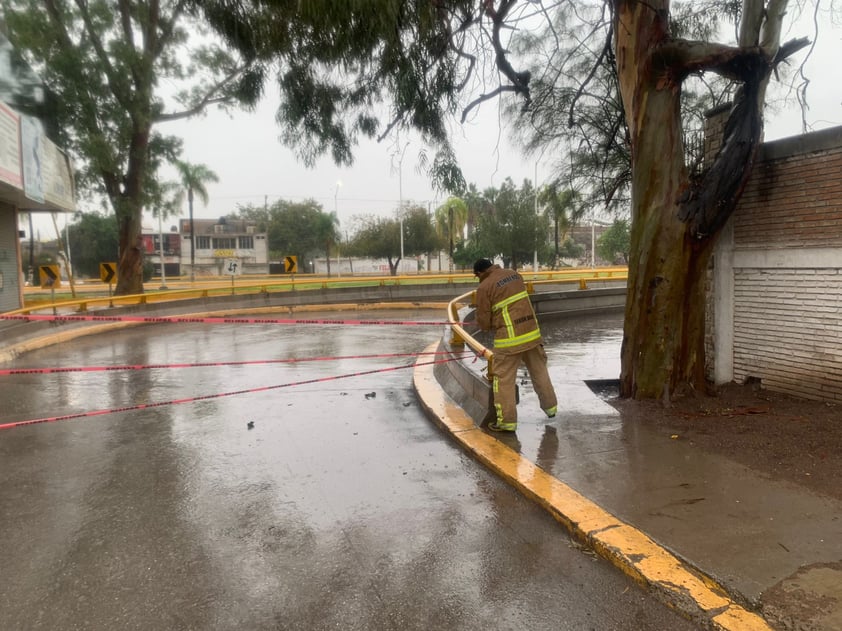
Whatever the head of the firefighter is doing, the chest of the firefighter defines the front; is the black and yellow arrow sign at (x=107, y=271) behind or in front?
in front

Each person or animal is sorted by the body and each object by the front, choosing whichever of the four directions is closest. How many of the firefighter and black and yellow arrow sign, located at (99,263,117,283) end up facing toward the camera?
1

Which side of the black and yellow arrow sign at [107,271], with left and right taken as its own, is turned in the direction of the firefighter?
front

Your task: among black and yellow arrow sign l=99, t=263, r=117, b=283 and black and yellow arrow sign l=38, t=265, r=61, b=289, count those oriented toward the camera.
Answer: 2

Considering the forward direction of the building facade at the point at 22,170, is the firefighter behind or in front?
in front

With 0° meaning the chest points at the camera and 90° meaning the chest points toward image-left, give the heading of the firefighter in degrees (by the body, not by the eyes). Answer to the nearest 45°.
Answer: approximately 135°

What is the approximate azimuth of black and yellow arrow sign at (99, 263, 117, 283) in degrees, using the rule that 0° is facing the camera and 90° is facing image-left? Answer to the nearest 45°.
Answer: approximately 0°

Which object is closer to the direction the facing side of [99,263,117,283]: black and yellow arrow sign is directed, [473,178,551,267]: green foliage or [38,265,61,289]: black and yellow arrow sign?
the black and yellow arrow sign

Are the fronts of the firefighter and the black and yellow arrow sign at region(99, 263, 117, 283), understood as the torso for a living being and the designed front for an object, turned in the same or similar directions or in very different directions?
very different directions
